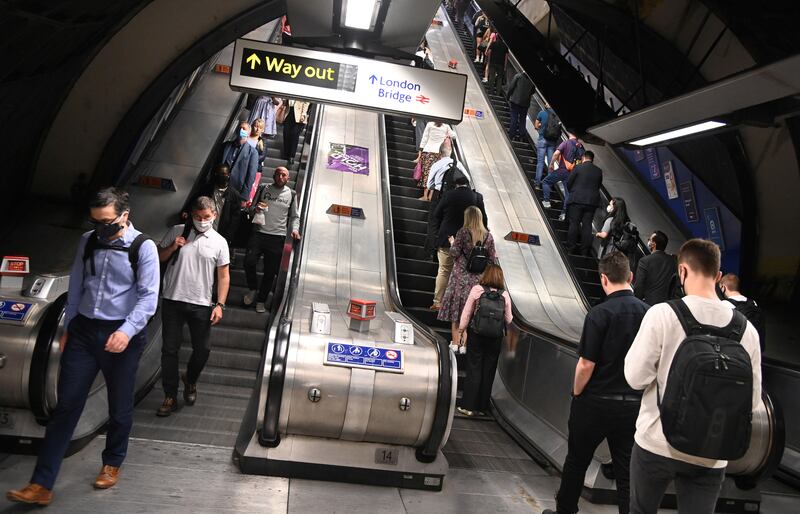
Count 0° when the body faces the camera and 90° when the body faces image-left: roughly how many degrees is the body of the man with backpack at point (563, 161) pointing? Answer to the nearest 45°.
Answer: approximately 135°

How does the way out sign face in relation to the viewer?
toward the camera

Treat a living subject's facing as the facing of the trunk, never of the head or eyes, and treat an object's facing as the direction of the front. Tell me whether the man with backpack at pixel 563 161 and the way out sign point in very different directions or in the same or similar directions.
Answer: very different directions

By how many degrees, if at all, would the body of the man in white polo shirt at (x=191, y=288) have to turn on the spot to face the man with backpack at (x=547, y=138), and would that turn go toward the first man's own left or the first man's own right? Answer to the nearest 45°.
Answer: approximately 135° to the first man's own left

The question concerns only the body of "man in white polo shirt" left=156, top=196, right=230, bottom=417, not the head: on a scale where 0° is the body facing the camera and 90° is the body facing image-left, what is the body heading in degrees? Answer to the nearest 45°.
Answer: approximately 0°

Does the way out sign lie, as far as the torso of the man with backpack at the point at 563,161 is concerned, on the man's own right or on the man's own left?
on the man's own left

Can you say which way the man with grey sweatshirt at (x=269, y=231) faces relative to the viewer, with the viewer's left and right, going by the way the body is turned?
facing the viewer

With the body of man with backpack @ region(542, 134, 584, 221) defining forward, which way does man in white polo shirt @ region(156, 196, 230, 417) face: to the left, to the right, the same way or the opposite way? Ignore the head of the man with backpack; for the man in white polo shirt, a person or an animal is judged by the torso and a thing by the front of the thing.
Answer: the opposite way

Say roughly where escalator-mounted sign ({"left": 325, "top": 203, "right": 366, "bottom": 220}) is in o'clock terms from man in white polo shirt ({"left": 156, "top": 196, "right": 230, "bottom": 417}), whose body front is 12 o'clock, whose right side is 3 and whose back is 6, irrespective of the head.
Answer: The escalator-mounted sign is roughly at 7 o'clock from the man in white polo shirt.

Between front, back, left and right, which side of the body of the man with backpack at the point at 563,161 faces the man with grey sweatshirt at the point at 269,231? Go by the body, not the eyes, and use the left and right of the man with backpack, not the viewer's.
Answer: left

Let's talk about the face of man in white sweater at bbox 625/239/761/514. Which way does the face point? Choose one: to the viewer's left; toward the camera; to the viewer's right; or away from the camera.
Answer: away from the camera

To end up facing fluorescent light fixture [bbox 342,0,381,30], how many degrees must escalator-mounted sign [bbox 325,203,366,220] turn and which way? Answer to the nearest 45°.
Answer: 0° — it already faces it
